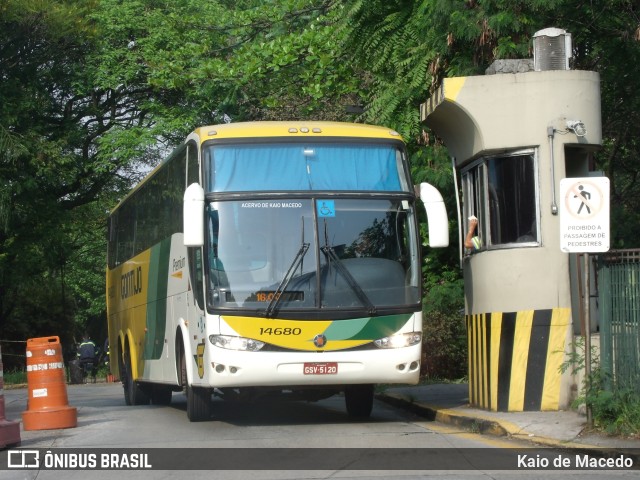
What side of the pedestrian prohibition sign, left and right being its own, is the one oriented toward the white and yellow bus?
right

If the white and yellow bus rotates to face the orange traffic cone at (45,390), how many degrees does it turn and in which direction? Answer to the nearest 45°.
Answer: approximately 90° to its right

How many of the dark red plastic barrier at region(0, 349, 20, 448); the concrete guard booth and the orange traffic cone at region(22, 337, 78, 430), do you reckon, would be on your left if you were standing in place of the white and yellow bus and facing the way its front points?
1

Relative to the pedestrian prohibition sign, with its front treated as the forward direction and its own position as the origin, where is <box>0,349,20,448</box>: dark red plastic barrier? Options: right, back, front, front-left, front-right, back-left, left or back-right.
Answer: right

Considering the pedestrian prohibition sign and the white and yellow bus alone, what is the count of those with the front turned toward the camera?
2

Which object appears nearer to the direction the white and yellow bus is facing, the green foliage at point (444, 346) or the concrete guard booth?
the concrete guard booth

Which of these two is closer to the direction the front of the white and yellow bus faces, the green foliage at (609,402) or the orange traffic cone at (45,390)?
the green foliage

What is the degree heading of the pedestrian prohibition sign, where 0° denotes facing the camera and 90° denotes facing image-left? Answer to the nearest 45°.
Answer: approximately 0°

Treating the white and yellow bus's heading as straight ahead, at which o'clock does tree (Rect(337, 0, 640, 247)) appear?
The tree is roughly at 7 o'clock from the white and yellow bus.

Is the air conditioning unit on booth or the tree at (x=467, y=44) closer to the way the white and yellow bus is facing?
the air conditioning unit on booth
